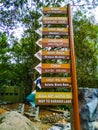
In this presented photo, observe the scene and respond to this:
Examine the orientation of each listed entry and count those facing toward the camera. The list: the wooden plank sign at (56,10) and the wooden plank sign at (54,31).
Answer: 2
